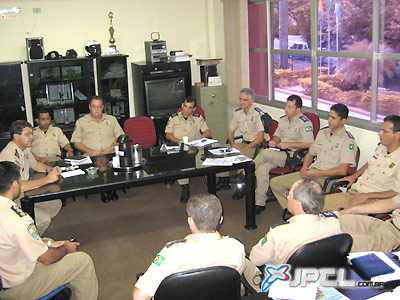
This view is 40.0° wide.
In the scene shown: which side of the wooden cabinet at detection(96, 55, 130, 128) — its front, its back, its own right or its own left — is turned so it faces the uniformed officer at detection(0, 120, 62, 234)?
front

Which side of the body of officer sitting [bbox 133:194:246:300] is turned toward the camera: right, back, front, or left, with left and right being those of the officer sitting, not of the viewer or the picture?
back

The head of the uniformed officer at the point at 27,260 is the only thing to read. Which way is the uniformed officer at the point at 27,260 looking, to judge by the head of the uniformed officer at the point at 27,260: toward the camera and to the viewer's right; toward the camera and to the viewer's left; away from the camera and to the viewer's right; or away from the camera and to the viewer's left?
away from the camera and to the viewer's right

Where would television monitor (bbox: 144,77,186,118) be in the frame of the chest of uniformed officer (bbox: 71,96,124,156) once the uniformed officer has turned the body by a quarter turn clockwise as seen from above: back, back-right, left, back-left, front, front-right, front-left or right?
back-right

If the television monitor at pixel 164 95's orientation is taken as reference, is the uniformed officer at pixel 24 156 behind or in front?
in front

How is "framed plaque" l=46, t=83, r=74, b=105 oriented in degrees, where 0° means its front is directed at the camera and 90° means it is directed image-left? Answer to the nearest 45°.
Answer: approximately 0°

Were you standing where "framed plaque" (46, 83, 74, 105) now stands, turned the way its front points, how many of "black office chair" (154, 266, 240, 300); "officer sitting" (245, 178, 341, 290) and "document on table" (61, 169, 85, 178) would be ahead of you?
3

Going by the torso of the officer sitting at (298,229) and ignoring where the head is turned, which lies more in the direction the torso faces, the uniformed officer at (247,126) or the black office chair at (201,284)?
the uniformed officer

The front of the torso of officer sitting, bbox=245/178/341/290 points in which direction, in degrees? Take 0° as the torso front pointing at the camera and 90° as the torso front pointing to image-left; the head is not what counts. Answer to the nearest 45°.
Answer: approximately 135°

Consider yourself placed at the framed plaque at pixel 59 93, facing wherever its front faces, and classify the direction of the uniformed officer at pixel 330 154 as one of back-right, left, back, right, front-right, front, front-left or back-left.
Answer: front-left

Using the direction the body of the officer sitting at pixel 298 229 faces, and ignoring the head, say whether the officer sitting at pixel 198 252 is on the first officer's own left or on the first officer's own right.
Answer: on the first officer's own left

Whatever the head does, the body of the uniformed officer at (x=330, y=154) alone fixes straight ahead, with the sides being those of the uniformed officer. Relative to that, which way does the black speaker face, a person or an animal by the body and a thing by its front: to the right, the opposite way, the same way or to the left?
to the left

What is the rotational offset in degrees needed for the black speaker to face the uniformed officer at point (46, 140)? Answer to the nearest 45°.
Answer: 0° — it already faces them
